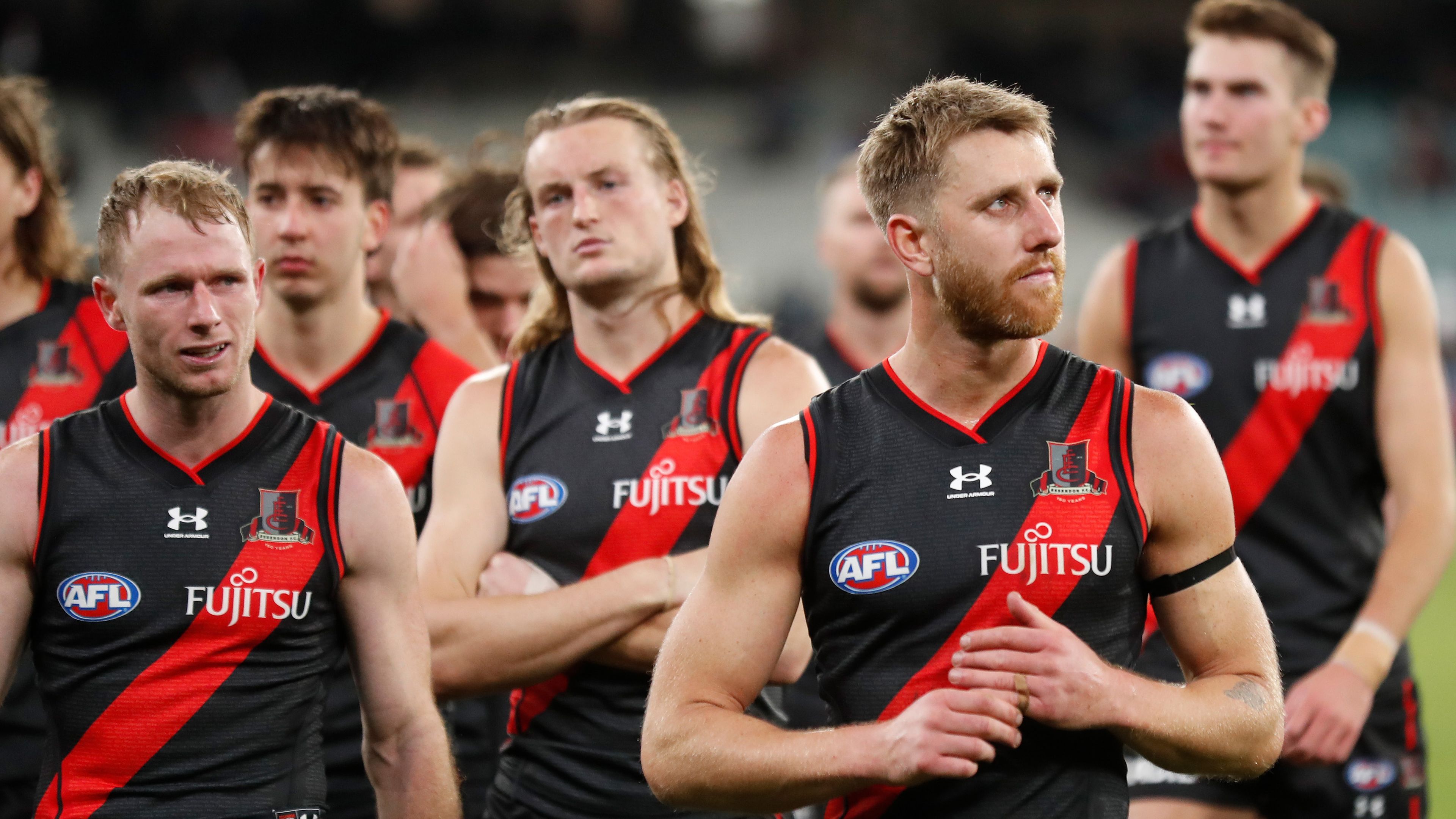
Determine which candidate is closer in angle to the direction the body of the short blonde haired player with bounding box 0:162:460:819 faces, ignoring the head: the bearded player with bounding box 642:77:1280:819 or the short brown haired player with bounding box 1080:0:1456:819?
the bearded player

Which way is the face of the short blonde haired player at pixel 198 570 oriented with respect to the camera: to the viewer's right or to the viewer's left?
to the viewer's right

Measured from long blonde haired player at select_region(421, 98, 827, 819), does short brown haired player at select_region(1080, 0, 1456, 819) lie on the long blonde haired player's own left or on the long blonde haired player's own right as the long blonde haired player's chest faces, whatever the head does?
on the long blonde haired player's own left

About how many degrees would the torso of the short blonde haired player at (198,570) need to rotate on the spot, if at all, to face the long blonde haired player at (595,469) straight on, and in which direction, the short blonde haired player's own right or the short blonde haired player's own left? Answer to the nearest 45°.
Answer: approximately 135° to the short blonde haired player's own left

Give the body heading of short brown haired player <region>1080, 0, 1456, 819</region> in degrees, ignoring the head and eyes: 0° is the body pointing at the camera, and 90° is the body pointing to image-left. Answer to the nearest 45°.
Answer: approximately 0°

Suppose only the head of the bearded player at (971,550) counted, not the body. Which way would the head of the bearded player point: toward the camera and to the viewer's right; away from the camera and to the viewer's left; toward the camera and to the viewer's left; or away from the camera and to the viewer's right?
toward the camera and to the viewer's right

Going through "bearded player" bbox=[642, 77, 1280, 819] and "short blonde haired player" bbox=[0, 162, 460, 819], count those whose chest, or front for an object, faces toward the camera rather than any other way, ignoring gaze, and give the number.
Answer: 2

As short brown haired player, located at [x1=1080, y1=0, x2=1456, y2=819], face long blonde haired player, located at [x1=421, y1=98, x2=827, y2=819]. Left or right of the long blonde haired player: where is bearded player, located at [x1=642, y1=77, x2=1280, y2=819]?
left

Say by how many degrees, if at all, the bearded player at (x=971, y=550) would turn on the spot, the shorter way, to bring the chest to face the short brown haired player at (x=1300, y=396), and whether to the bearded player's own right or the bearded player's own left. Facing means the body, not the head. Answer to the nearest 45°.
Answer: approximately 135° to the bearded player's own left

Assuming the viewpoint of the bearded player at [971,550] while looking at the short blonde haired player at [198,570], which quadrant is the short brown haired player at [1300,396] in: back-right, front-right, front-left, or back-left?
back-right

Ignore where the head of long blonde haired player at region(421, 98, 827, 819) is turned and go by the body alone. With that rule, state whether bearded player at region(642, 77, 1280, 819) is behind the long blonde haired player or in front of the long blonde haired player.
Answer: in front

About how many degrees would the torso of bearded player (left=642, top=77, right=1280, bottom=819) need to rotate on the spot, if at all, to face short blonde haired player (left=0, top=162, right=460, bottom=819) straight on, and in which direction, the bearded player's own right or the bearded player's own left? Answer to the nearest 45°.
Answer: approximately 90° to the bearded player's own right

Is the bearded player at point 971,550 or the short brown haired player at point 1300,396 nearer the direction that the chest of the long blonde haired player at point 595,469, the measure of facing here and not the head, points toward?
the bearded player

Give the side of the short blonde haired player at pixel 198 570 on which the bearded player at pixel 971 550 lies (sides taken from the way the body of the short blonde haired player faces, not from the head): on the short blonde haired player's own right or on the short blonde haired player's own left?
on the short blonde haired player's own left
